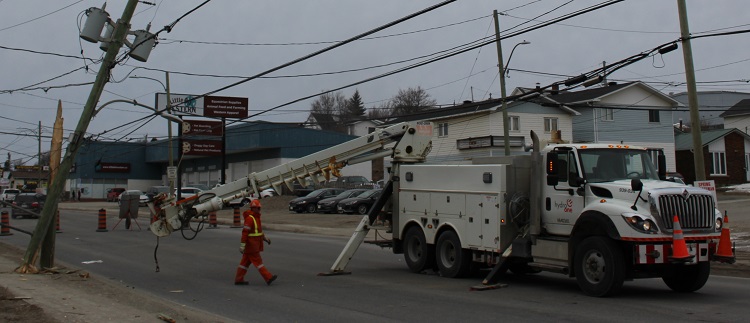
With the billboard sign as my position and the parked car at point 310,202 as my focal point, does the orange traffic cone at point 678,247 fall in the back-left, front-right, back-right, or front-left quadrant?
front-right

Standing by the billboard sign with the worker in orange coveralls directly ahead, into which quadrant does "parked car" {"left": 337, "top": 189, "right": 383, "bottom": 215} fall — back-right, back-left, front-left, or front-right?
front-left

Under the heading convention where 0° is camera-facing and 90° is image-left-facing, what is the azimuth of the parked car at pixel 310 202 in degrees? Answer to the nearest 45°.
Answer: approximately 45°

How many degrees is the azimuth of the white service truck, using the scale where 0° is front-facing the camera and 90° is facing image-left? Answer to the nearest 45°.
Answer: approximately 315°

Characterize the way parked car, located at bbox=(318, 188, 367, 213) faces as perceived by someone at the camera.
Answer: facing the viewer and to the left of the viewer

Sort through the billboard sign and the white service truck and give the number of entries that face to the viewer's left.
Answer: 0

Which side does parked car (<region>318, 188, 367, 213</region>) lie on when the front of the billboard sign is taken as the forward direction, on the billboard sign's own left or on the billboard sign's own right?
on the billboard sign's own left

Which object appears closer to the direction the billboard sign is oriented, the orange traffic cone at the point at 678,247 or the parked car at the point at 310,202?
the orange traffic cone

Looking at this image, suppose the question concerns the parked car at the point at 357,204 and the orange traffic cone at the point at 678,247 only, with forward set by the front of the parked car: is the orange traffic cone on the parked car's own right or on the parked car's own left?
on the parked car's own left

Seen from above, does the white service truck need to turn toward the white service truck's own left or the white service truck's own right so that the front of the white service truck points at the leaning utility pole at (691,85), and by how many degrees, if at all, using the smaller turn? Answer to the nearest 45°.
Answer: approximately 90° to the white service truck's own left

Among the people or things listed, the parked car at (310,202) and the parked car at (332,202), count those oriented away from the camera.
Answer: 0

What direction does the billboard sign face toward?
toward the camera

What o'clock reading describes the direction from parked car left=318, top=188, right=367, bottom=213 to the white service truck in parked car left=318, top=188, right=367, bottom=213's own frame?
The white service truck is roughly at 10 o'clock from the parked car.

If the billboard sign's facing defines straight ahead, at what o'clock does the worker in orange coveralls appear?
The worker in orange coveralls is roughly at 12 o'clock from the billboard sign.

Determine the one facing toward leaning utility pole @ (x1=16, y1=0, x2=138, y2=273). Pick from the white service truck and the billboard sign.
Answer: the billboard sign
